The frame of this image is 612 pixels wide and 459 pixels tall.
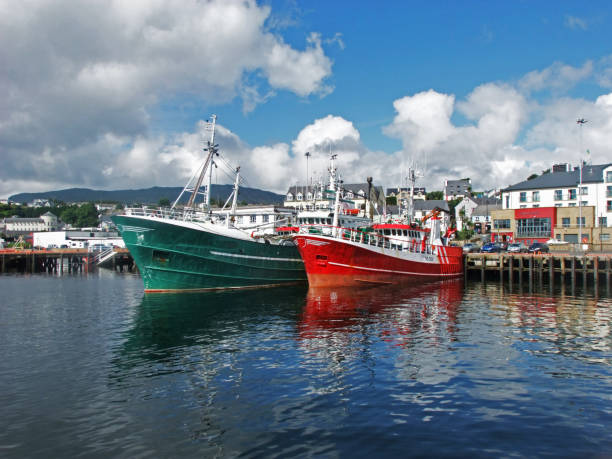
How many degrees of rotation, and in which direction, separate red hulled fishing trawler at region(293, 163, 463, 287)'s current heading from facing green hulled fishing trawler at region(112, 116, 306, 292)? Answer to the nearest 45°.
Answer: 0° — it already faces it

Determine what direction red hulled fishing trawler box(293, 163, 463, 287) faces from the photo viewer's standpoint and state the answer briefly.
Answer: facing the viewer and to the left of the viewer

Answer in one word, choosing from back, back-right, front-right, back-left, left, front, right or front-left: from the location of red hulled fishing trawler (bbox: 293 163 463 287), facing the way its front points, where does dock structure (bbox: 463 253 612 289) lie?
back

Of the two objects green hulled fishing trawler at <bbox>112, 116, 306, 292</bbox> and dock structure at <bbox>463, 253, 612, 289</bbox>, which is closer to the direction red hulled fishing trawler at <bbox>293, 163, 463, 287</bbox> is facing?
the green hulled fishing trawler
